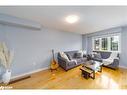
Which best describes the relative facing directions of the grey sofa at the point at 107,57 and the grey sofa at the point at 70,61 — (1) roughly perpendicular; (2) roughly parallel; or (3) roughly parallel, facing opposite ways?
roughly perpendicular

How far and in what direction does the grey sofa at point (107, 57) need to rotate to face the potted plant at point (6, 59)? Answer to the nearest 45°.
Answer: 0° — it already faces it

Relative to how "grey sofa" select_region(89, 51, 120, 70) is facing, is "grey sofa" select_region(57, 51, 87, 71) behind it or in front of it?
in front

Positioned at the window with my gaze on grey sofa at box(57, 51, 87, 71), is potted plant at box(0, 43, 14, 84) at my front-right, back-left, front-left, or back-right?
front-left

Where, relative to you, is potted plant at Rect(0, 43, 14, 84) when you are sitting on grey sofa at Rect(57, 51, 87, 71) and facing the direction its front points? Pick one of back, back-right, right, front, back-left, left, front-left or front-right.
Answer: right

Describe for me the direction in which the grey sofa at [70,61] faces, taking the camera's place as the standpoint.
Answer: facing the viewer and to the right of the viewer

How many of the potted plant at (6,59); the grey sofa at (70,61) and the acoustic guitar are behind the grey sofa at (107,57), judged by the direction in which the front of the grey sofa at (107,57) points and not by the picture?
0

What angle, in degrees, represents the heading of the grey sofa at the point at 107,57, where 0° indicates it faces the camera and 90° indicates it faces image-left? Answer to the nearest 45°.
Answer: approximately 45°

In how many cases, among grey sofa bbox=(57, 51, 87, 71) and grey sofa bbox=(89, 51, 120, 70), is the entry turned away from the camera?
0

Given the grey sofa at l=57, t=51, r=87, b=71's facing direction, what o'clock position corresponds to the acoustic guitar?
The acoustic guitar is roughly at 4 o'clock from the grey sofa.

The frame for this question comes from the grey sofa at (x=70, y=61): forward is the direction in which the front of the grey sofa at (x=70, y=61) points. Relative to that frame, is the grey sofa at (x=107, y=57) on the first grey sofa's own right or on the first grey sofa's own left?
on the first grey sofa's own left

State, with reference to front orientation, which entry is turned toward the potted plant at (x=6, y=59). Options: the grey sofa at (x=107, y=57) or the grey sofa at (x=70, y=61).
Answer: the grey sofa at (x=107, y=57)
